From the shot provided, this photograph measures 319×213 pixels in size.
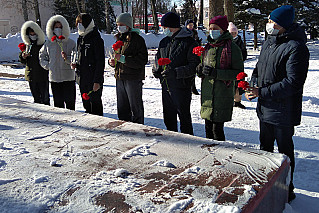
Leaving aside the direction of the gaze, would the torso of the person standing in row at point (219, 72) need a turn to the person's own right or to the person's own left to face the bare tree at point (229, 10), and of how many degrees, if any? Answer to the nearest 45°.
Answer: approximately 135° to the person's own right

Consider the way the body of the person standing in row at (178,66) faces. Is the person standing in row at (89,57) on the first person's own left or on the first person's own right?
on the first person's own right

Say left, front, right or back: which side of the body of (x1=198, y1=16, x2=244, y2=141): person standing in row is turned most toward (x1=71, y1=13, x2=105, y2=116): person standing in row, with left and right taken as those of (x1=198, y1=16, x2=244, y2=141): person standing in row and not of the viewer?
right

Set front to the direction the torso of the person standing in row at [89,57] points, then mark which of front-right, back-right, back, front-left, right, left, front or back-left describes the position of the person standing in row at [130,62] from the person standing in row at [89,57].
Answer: left

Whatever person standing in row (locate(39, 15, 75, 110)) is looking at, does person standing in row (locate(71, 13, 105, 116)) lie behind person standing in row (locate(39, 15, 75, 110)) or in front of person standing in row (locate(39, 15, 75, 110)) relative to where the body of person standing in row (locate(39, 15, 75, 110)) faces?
in front

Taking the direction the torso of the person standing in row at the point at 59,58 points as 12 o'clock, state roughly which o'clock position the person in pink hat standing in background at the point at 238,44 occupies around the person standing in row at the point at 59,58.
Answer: the person in pink hat standing in background at the point at 238,44 is roughly at 9 o'clock from the person standing in row at the point at 59,58.

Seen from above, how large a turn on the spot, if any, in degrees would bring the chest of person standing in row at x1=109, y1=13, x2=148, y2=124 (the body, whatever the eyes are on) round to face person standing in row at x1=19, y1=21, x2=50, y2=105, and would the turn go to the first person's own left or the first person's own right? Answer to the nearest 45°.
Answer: approximately 90° to the first person's own right

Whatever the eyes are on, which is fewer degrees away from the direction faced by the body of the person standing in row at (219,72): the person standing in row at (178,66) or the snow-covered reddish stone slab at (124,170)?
the snow-covered reddish stone slab

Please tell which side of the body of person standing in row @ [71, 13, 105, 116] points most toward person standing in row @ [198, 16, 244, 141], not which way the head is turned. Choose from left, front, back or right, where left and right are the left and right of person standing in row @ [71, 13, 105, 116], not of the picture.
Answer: left

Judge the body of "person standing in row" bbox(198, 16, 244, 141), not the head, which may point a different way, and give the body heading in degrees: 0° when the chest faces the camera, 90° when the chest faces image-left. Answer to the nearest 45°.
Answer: approximately 45°

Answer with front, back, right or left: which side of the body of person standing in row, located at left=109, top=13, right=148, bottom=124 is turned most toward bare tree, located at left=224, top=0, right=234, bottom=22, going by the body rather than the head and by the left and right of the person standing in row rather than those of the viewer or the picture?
back

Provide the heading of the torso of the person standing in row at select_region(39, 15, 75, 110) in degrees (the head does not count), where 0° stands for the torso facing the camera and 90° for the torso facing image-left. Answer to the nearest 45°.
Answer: approximately 0°
